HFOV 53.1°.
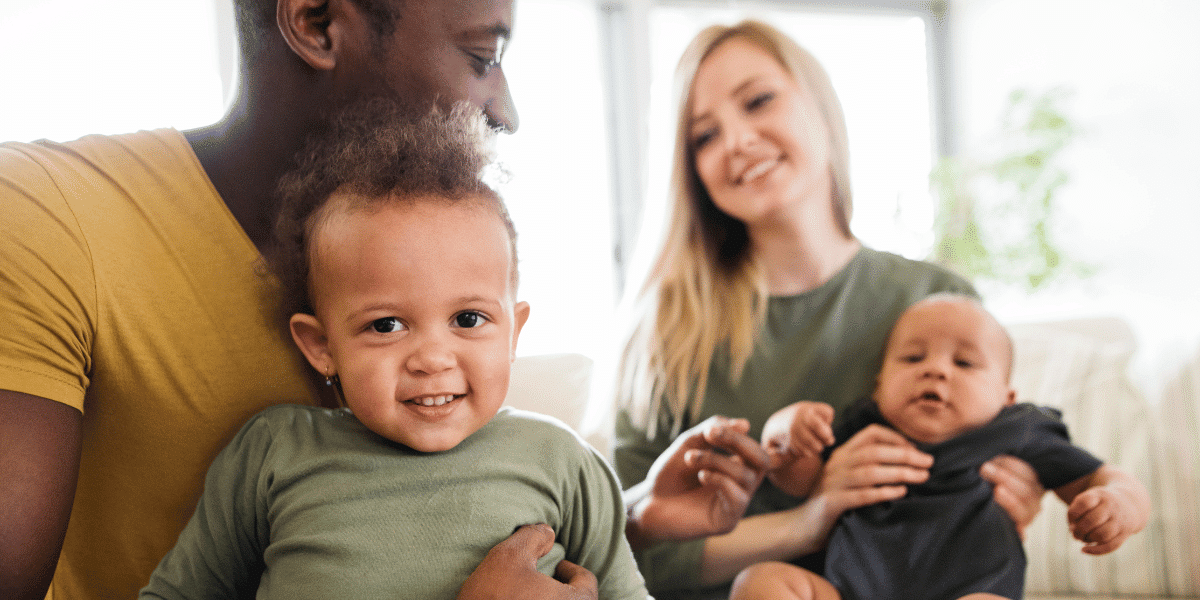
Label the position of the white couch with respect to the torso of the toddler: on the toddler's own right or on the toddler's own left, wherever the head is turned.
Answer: on the toddler's own left

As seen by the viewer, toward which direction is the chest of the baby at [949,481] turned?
toward the camera

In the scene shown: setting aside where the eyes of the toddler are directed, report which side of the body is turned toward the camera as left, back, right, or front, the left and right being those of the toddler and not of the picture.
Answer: front

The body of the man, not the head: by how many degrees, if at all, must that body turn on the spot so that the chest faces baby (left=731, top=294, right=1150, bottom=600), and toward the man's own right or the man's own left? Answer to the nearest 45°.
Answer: approximately 45° to the man's own left

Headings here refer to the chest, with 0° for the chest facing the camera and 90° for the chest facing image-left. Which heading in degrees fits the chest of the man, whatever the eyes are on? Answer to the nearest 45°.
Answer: approximately 315°
